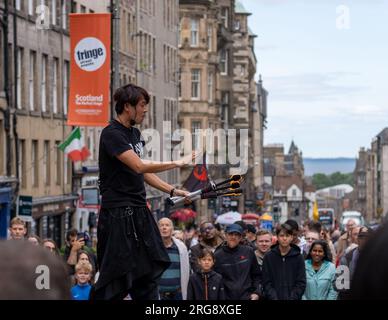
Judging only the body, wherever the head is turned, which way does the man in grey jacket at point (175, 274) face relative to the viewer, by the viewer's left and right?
facing the viewer and to the left of the viewer

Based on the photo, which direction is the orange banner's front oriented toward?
toward the camera

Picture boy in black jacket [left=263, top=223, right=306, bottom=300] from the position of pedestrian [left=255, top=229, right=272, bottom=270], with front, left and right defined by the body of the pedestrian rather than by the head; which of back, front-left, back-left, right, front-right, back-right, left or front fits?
front

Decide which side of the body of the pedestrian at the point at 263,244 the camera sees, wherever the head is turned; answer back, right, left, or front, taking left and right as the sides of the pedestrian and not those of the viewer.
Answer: front

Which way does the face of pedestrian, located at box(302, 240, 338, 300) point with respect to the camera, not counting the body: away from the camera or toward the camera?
toward the camera

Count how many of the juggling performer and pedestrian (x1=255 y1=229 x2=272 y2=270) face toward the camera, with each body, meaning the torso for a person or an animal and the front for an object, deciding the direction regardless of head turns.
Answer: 1

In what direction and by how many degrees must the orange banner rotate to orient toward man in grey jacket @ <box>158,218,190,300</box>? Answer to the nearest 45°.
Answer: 0° — it already faces them

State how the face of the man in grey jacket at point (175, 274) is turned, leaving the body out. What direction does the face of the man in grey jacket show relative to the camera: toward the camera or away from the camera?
toward the camera

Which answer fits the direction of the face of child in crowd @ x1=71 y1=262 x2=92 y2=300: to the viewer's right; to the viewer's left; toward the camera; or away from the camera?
toward the camera

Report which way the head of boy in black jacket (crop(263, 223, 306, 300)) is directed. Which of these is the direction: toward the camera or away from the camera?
toward the camera

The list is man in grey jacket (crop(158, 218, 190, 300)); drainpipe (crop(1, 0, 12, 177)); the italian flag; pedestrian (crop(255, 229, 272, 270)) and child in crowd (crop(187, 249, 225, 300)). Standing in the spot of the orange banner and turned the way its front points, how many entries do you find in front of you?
3

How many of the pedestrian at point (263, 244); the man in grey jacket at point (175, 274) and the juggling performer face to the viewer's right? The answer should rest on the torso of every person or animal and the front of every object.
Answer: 1

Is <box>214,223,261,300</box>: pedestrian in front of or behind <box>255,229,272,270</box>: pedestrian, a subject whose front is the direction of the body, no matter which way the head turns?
in front

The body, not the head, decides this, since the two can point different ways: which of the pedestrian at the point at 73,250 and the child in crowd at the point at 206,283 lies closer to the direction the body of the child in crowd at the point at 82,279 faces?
the child in crowd

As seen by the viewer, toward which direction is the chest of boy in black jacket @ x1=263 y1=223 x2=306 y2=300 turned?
toward the camera
